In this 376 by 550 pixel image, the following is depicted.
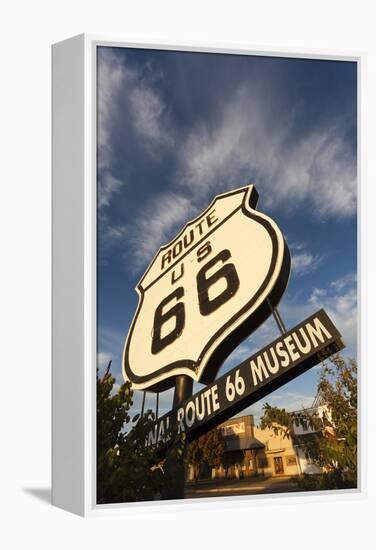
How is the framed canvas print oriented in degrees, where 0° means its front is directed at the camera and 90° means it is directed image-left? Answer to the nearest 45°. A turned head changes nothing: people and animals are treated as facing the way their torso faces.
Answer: approximately 315°
